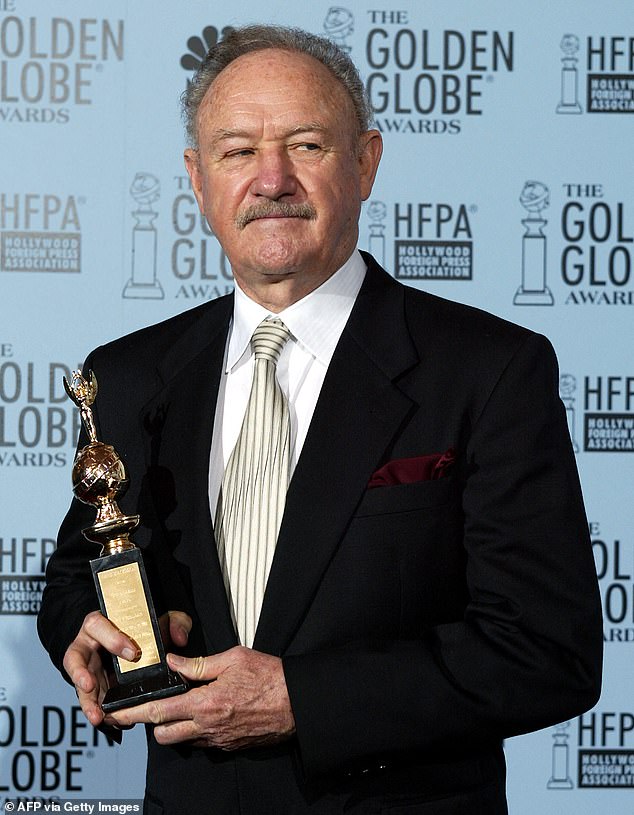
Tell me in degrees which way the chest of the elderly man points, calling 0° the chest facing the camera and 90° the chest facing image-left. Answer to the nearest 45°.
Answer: approximately 45°
